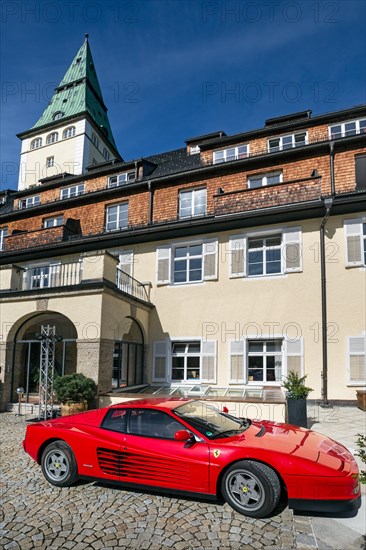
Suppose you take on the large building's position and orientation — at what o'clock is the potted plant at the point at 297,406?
The potted plant is roughly at 10 o'clock from the large building.

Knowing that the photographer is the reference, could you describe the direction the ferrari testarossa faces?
facing the viewer and to the right of the viewer

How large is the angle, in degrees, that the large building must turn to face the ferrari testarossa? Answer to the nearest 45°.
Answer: approximately 45° to its left

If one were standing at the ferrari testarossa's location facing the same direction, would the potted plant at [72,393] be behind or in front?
behind

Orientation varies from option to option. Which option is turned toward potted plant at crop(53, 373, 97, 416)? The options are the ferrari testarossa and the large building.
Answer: the large building

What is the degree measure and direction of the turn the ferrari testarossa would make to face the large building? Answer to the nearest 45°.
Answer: approximately 135° to its left

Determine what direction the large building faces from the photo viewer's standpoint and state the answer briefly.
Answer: facing the viewer and to the left of the viewer

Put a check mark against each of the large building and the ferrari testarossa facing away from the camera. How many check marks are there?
0

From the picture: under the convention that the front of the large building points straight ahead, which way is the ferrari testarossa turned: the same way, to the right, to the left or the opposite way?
to the left
